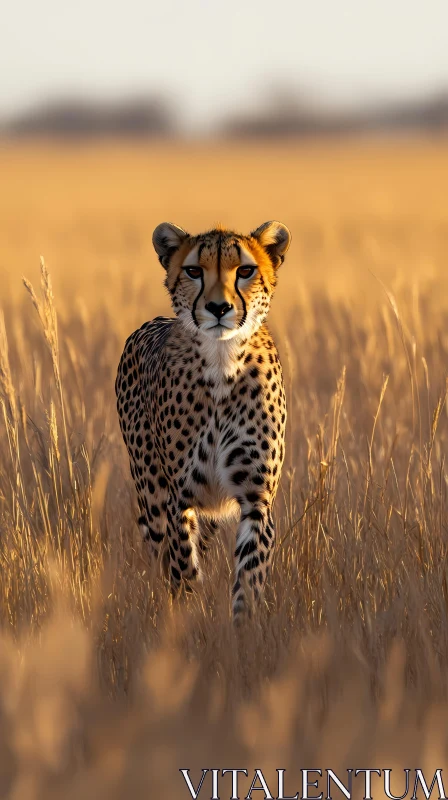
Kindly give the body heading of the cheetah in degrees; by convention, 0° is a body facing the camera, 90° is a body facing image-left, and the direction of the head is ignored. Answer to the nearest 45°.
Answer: approximately 0°
